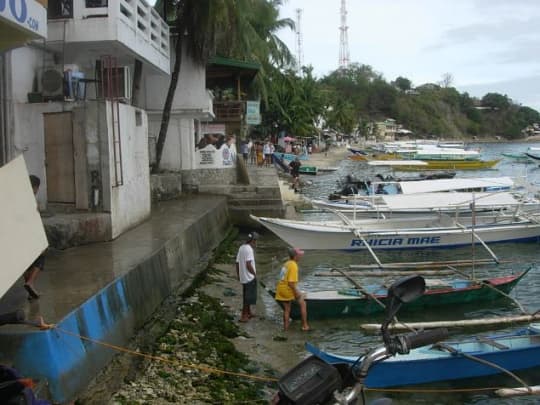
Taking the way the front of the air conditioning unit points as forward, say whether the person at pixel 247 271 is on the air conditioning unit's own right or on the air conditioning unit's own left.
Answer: on the air conditioning unit's own left

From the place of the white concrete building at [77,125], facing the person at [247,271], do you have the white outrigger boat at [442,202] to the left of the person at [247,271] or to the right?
left

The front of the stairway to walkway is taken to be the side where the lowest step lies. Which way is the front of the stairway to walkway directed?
toward the camera

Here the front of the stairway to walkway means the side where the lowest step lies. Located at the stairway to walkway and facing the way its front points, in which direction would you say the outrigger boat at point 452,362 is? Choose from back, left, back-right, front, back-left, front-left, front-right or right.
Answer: front

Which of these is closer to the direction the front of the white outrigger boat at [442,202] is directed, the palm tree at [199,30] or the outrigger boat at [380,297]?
the palm tree

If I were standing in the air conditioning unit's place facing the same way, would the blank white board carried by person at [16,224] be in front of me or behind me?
in front

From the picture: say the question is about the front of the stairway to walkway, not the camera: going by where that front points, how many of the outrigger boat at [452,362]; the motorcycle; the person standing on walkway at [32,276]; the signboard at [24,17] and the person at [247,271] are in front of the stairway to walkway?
5

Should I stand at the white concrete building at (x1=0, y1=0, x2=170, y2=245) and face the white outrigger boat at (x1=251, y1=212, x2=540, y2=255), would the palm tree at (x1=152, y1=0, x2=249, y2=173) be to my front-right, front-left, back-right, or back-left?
front-left

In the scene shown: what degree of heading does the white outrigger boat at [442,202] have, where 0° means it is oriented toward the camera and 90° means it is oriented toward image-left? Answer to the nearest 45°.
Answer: approximately 90°

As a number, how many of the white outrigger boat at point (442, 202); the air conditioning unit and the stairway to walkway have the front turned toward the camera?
2

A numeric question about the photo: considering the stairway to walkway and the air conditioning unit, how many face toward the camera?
2

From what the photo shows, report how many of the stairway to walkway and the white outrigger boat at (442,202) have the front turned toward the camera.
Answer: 1

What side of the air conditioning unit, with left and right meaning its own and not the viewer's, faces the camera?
front

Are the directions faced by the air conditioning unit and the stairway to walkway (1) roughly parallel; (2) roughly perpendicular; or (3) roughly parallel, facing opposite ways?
roughly parallel

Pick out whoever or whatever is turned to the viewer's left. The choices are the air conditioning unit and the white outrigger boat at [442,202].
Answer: the white outrigger boat

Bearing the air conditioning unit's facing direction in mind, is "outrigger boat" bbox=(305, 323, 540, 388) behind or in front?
in front

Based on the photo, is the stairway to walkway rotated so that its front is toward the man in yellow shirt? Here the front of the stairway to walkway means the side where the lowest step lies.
yes

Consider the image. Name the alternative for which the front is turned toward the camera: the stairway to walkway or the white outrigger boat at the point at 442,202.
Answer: the stairway to walkway

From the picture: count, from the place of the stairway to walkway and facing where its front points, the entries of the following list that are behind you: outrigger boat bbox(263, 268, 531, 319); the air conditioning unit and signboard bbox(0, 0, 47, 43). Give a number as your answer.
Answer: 0
